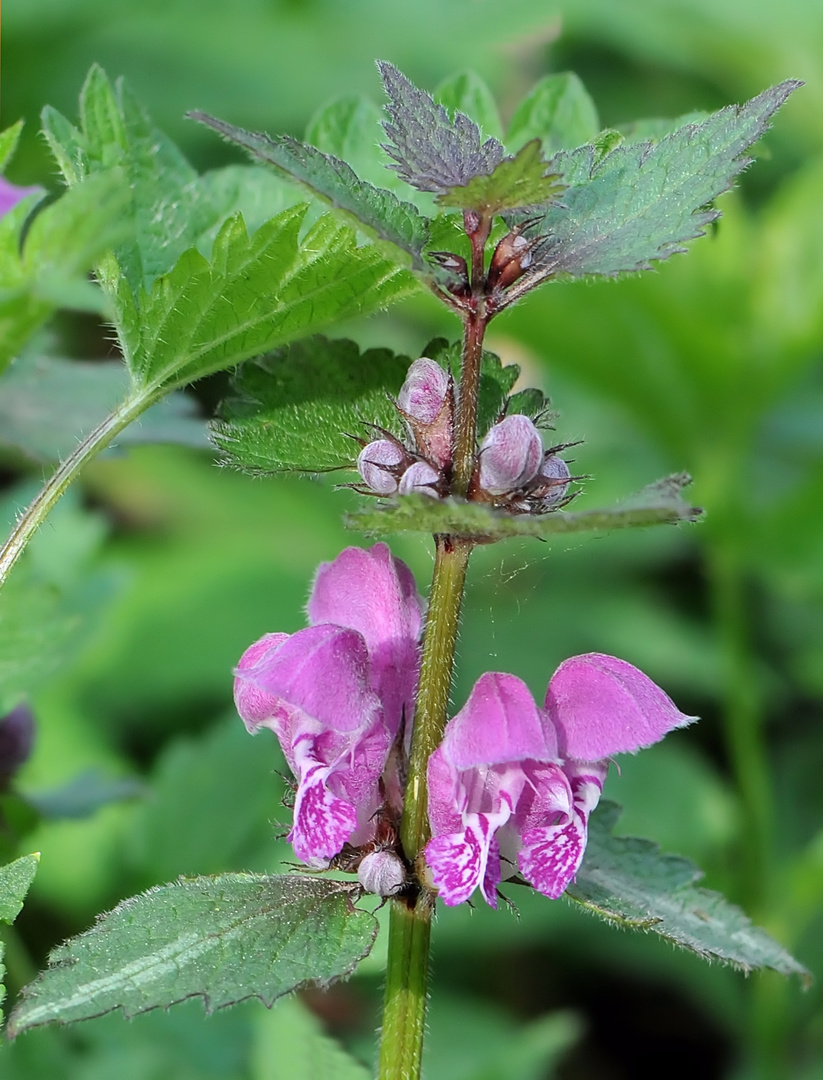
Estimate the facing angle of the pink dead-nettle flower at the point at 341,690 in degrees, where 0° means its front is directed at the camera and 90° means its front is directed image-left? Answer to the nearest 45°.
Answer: approximately 45°
